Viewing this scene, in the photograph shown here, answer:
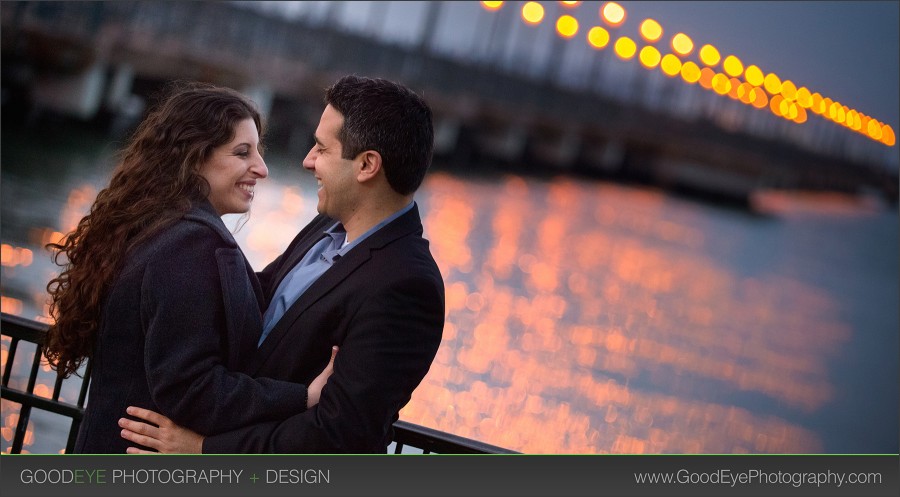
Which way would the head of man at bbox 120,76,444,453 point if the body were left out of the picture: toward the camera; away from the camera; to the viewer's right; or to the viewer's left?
to the viewer's left

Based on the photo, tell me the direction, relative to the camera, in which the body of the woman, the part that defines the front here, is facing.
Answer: to the viewer's right

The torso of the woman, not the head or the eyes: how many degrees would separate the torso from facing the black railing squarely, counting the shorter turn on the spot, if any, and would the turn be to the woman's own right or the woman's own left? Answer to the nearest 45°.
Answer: approximately 90° to the woman's own left
